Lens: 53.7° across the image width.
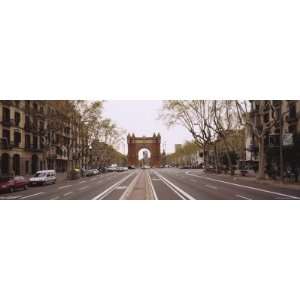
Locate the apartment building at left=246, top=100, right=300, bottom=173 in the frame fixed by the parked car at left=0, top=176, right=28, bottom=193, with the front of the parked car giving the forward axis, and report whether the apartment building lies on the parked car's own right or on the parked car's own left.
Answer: on the parked car's own left

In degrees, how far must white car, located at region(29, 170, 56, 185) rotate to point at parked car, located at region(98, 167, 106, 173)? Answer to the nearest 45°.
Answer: approximately 180°

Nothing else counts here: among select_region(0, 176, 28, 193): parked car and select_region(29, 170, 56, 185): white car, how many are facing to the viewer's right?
0

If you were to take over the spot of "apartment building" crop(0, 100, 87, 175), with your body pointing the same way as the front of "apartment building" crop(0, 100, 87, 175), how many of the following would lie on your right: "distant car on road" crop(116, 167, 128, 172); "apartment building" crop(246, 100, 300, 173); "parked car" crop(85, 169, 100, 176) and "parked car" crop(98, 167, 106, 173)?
0

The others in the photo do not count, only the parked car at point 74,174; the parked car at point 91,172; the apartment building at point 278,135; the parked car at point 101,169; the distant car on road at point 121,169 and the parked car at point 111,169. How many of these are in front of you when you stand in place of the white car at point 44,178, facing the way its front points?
0

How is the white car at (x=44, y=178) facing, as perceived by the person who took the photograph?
facing the viewer and to the left of the viewer

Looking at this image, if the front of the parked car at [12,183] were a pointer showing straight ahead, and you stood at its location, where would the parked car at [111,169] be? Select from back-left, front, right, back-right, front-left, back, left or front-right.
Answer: back

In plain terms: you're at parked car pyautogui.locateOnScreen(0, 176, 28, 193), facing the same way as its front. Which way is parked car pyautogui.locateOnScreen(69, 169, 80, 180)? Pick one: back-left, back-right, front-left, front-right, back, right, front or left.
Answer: back

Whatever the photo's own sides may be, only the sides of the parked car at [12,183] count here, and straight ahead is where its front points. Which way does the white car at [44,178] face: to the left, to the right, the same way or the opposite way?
the same way

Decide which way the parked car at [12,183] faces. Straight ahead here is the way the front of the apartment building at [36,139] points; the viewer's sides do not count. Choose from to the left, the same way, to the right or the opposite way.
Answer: to the right

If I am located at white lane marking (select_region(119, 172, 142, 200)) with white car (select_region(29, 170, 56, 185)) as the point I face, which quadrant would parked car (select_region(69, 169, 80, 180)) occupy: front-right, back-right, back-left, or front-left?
front-right

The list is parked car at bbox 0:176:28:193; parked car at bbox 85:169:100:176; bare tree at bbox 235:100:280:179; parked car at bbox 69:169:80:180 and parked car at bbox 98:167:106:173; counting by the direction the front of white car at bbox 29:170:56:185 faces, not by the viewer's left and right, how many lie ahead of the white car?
1

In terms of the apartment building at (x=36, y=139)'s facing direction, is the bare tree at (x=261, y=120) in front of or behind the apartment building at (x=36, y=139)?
in front

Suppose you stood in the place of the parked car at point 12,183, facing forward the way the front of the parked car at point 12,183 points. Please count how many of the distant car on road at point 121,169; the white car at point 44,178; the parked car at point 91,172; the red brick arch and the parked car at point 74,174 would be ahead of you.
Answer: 0

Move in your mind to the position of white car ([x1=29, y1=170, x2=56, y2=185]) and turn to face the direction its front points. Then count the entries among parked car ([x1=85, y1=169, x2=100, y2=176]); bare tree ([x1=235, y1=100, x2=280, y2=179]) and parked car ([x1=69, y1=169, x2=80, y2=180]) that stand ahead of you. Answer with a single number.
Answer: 0

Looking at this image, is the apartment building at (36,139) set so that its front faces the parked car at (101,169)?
no

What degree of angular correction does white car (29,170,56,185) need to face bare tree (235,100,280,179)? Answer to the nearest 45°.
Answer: approximately 135° to its left
